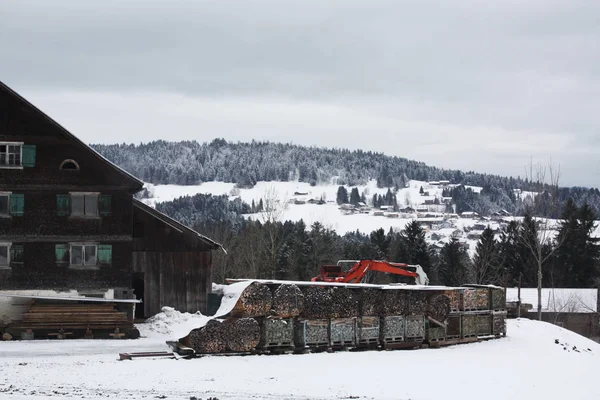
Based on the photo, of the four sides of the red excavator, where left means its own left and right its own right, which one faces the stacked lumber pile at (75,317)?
back

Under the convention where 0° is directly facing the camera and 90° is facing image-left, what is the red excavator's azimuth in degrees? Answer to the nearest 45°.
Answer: approximately 270°

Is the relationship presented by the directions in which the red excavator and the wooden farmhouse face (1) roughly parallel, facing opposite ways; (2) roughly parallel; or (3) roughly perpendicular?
roughly perpendicular

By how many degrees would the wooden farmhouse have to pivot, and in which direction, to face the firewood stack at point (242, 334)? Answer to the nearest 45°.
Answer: approximately 45° to its left

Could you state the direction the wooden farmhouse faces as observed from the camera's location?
facing the viewer

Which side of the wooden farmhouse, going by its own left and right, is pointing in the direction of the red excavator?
left

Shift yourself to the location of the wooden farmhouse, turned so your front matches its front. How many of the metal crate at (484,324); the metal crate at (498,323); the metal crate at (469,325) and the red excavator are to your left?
4

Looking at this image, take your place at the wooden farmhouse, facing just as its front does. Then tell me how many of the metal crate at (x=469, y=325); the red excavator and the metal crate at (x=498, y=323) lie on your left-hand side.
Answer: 3

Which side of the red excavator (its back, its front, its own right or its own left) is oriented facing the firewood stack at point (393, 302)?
right

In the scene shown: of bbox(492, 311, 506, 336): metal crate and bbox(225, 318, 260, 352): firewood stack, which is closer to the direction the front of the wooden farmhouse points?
the firewood stack

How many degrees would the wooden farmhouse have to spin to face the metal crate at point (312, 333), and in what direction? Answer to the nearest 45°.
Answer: approximately 45° to its left

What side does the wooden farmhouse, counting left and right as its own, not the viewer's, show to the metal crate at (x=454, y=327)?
left

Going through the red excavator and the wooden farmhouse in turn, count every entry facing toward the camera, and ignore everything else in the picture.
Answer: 1

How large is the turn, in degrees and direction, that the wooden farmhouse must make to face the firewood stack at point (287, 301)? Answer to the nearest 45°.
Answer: approximately 45° to its left
